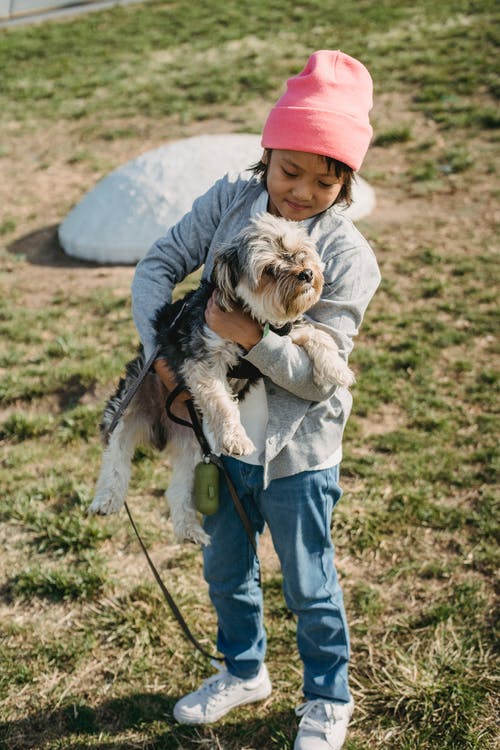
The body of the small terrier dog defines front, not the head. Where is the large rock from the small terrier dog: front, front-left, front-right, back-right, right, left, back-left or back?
back-left

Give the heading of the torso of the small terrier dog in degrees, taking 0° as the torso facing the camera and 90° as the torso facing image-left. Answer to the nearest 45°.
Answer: approximately 315°
